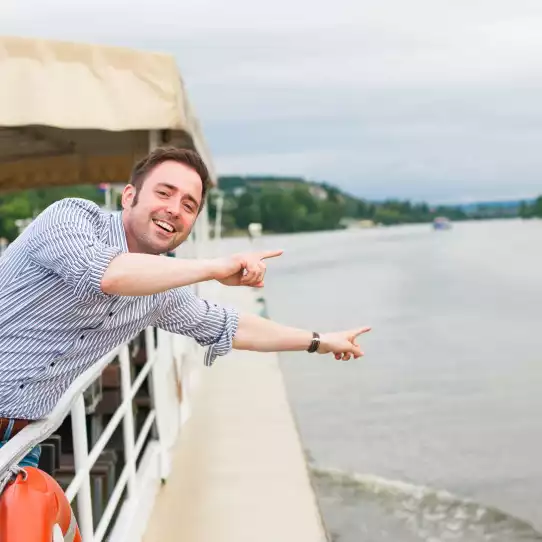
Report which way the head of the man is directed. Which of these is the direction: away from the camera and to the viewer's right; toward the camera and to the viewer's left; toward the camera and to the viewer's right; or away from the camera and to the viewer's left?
toward the camera and to the viewer's right

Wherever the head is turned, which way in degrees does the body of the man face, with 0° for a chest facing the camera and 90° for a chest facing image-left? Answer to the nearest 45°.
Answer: approximately 315°
